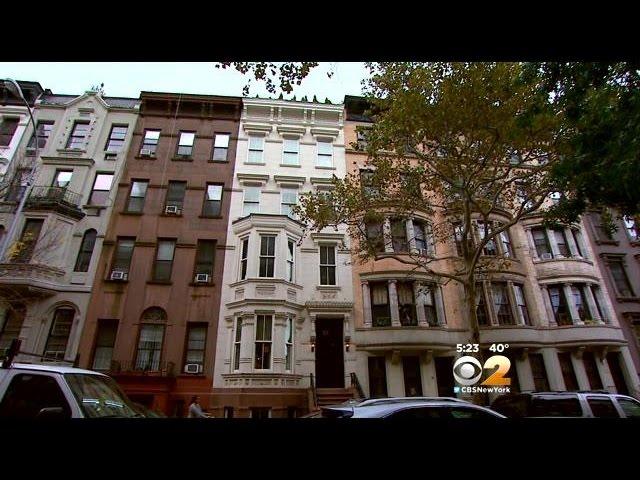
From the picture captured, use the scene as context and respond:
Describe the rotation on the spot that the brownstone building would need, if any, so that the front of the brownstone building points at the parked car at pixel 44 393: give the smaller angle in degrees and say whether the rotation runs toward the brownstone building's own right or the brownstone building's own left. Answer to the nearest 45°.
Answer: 0° — it already faces it

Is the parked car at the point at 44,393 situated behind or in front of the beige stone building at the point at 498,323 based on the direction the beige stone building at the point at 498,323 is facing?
in front

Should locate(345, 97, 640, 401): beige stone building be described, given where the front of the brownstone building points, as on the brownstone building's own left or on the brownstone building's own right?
on the brownstone building's own left

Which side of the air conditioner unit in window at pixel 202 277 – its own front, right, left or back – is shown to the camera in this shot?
back

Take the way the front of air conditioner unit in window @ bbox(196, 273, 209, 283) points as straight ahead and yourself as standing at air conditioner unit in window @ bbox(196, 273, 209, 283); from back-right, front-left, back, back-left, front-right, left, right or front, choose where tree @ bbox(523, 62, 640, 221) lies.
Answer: front-left

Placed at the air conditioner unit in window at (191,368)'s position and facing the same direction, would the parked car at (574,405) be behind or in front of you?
in front

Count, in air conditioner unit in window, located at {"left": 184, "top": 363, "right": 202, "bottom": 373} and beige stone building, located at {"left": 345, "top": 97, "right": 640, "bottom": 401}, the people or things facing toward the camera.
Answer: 2

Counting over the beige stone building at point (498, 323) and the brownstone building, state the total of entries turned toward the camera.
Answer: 2

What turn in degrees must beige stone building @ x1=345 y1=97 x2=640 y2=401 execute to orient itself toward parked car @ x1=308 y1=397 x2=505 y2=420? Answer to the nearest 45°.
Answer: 0° — it already faces it
